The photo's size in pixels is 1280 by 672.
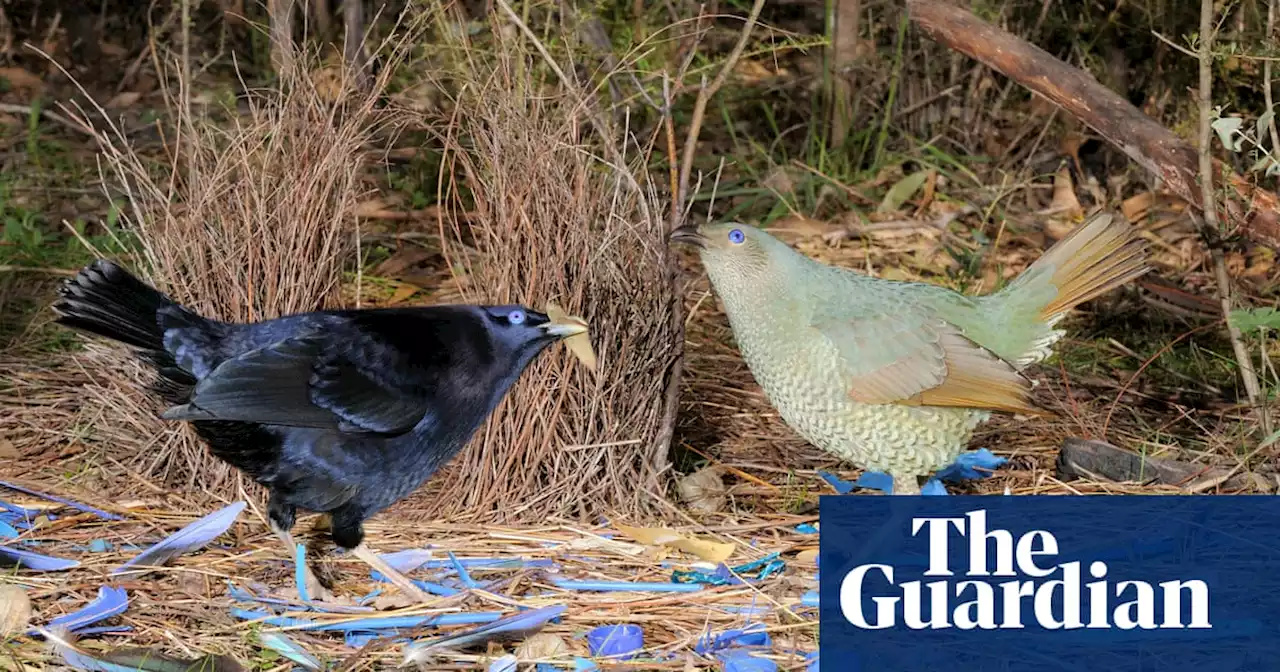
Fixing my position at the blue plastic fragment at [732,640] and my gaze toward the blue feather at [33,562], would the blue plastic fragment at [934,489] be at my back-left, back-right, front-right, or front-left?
back-right

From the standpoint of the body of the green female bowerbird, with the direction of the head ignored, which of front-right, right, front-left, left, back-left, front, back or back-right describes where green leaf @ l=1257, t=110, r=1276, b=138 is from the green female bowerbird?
back

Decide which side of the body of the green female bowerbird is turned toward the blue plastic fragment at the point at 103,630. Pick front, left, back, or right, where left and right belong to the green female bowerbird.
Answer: front

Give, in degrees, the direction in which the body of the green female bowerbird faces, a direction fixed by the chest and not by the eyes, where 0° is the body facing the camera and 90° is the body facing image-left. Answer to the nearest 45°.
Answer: approximately 90°

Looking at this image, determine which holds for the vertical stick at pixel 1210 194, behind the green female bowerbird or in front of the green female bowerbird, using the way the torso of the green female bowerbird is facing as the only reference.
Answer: behind

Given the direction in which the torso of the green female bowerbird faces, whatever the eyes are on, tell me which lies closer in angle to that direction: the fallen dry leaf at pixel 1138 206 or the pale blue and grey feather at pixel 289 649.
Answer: the pale blue and grey feather

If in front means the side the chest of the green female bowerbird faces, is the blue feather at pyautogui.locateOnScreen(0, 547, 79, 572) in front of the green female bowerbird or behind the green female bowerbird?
in front

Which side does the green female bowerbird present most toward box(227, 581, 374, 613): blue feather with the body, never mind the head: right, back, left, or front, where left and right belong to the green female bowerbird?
front

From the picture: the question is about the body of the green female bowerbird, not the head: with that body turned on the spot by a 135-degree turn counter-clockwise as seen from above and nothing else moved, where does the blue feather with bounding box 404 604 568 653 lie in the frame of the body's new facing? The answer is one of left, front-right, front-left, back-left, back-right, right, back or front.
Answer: right

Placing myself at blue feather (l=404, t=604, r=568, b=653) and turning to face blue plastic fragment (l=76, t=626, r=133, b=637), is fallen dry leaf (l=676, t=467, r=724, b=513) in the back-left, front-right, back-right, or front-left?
back-right

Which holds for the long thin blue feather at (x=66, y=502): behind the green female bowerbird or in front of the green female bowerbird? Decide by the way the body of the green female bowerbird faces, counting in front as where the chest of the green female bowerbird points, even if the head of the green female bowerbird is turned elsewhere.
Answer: in front

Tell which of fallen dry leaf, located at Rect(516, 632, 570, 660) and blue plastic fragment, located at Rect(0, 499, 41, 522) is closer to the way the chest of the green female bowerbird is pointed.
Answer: the blue plastic fragment

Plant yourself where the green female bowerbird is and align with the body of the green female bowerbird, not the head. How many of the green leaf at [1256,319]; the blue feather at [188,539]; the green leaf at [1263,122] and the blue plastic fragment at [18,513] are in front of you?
2

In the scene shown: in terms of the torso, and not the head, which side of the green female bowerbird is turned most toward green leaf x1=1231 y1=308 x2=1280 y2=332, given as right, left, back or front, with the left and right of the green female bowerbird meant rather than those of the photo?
back
